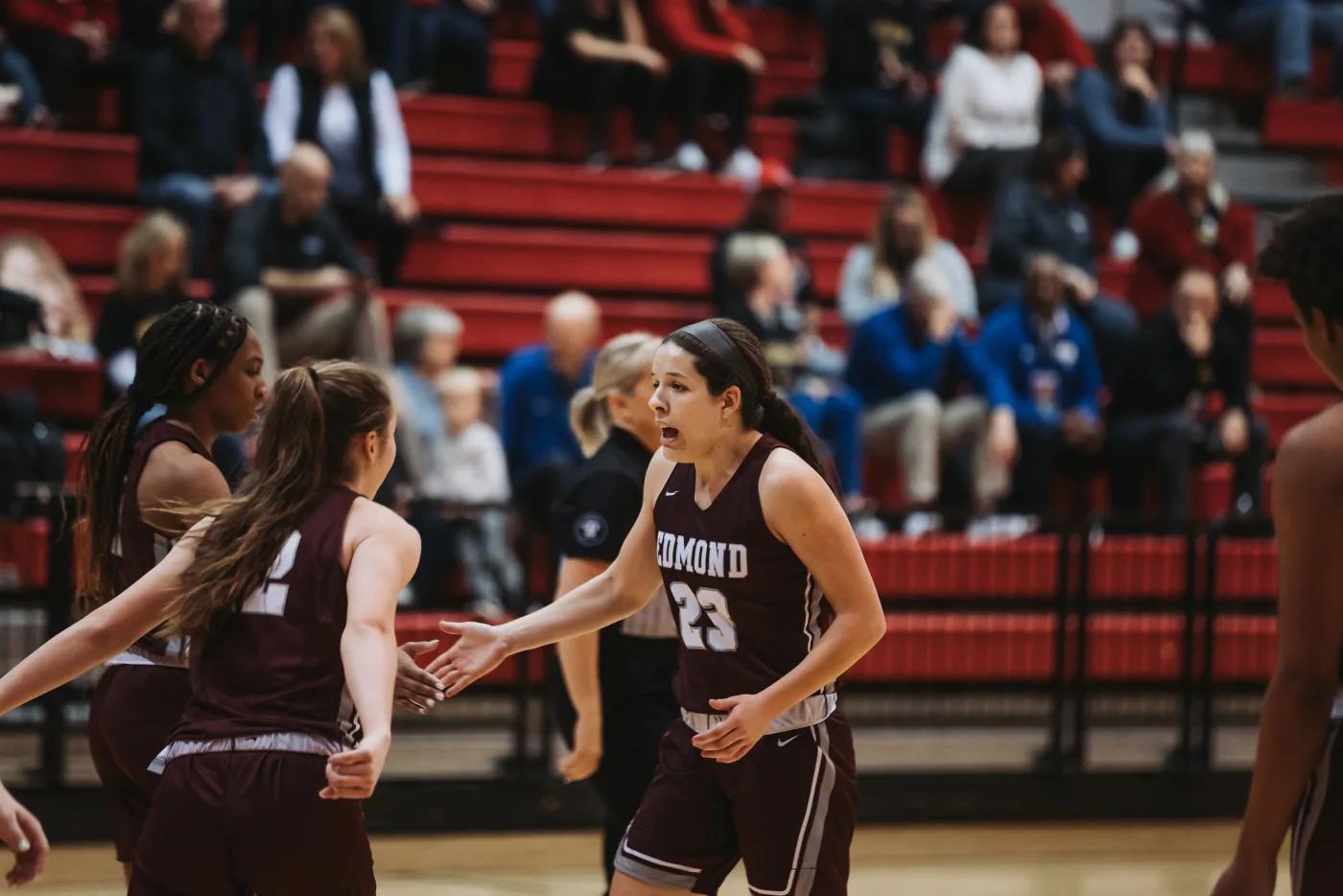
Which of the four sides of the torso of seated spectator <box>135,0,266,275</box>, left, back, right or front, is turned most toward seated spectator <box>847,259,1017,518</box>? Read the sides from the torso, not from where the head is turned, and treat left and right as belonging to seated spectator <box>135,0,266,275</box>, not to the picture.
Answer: left

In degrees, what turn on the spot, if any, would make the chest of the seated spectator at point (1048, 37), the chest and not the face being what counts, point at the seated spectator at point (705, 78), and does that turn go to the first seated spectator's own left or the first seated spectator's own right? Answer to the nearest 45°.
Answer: approximately 45° to the first seated spectator's own right

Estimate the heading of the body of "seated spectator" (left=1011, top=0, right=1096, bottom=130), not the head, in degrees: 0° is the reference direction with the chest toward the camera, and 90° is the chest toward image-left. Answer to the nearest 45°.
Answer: approximately 0°

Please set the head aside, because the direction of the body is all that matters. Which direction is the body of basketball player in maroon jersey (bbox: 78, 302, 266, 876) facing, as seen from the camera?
to the viewer's right

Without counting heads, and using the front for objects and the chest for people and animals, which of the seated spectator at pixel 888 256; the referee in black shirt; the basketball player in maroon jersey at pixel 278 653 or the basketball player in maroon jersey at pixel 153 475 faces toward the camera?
the seated spectator

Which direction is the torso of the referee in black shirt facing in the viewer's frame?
to the viewer's right

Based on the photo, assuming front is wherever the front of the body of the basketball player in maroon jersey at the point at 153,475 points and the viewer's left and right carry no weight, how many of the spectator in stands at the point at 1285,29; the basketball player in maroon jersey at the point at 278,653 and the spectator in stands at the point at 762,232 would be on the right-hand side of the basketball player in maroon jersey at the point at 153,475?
1

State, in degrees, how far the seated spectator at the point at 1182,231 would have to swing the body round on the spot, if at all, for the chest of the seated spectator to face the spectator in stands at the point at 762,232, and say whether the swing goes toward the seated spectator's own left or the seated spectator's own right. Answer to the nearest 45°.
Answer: approximately 45° to the seated spectator's own right

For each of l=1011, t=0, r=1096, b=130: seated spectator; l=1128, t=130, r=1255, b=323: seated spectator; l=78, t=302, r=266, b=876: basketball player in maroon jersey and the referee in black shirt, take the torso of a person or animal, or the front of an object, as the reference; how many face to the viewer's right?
2

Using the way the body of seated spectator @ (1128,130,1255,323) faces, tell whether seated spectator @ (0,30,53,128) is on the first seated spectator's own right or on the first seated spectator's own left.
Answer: on the first seated spectator's own right

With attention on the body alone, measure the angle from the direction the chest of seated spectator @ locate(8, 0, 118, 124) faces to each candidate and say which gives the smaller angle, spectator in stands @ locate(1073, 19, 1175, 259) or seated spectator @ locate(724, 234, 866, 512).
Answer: the seated spectator

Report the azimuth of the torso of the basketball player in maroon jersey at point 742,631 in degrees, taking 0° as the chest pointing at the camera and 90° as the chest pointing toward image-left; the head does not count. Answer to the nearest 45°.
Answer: approximately 45°

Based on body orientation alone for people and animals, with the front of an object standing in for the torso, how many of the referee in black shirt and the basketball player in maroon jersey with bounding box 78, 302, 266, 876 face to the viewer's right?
2
